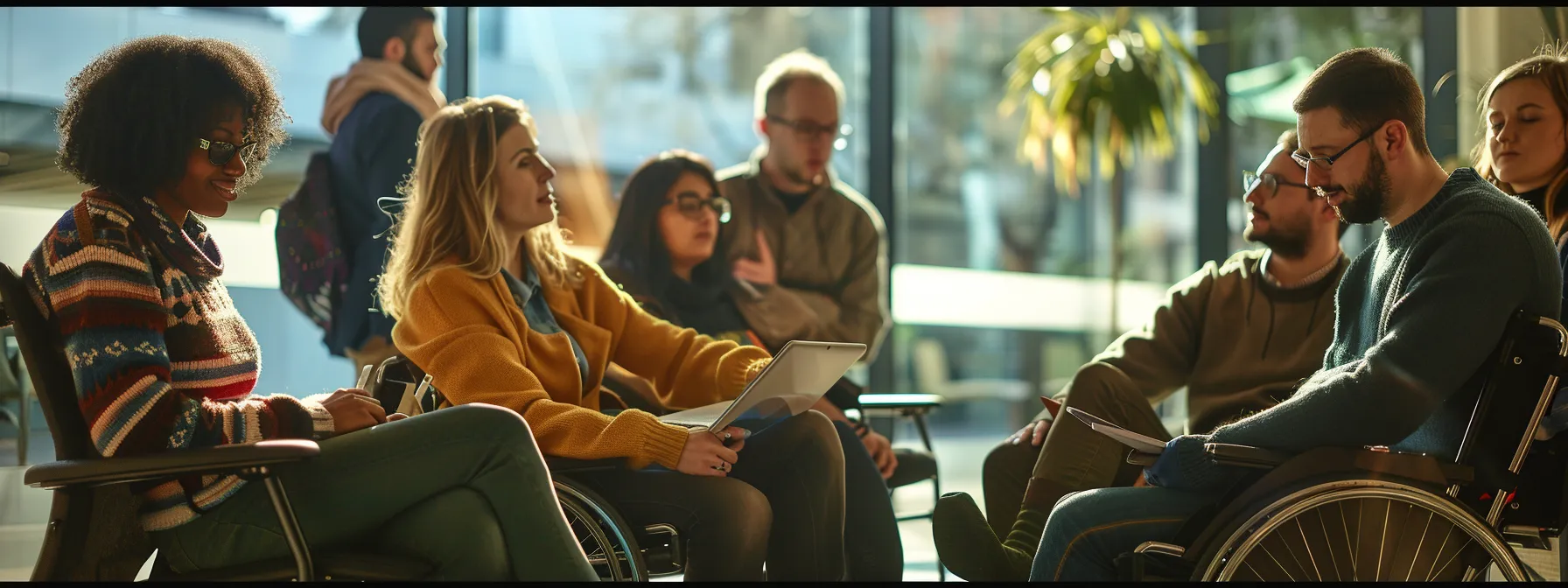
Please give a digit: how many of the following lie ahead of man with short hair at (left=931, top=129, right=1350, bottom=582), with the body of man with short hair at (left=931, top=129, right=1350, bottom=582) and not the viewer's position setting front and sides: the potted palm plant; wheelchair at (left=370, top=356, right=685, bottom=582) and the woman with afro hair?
2

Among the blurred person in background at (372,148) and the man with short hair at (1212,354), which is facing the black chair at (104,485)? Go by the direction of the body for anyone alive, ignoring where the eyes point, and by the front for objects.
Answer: the man with short hair

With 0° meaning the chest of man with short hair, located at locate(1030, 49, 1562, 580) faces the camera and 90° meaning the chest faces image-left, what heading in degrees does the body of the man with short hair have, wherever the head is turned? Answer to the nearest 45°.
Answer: approximately 90°

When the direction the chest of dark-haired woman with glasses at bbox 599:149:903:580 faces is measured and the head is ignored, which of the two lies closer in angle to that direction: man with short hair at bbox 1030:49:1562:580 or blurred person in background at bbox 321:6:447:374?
the man with short hair

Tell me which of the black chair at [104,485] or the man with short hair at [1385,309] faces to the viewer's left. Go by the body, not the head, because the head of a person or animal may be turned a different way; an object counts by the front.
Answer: the man with short hair

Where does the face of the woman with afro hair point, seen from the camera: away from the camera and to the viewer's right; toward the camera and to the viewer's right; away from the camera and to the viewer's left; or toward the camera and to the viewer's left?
toward the camera and to the viewer's right

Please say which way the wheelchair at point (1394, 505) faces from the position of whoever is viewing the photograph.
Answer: facing to the left of the viewer

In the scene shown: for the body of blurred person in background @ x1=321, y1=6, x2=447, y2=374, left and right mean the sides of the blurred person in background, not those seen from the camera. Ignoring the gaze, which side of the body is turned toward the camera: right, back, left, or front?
right

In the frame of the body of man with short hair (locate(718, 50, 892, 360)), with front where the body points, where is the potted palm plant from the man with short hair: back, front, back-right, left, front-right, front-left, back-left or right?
back-left

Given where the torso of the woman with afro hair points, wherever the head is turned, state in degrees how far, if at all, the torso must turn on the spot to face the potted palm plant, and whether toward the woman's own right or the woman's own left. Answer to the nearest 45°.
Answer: approximately 45° to the woman's own left

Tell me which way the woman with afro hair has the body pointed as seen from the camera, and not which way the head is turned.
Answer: to the viewer's right

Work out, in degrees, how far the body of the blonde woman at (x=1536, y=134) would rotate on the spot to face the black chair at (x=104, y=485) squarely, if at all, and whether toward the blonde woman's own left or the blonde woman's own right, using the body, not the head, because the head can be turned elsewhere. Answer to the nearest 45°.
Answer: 0° — they already face it

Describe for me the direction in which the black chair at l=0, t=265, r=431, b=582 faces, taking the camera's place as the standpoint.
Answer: facing to the right of the viewer
